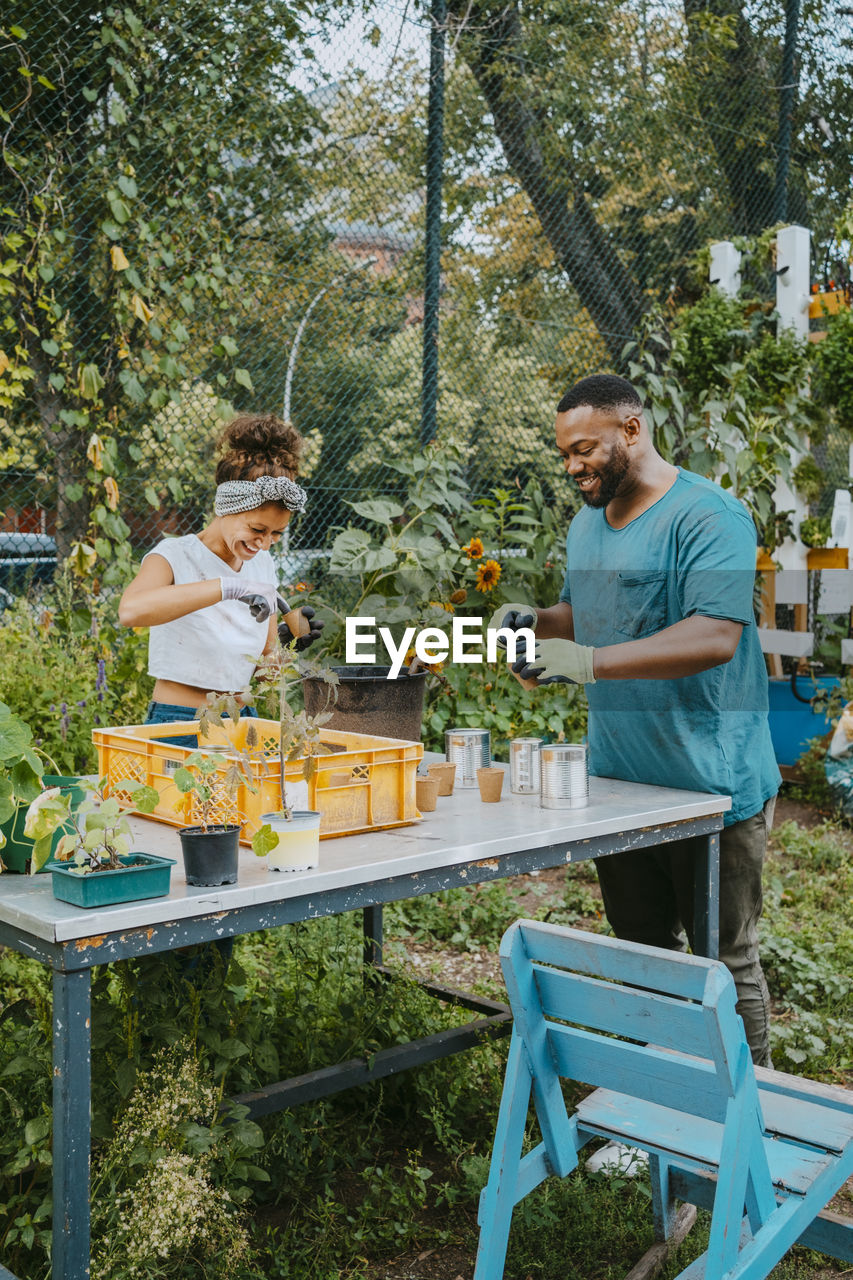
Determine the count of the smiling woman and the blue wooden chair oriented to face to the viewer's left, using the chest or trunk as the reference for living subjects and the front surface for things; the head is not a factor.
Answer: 0

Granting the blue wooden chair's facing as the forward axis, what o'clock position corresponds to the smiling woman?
The smiling woman is roughly at 9 o'clock from the blue wooden chair.

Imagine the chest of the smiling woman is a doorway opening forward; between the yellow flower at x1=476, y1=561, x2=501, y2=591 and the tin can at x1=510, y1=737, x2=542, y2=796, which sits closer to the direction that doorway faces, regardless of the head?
the tin can

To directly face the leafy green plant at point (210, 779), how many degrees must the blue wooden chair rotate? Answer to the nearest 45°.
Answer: approximately 135° to its left

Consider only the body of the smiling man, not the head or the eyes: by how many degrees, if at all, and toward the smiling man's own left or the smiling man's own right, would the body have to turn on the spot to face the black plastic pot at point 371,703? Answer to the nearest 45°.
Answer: approximately 45° to the smiling man's own right

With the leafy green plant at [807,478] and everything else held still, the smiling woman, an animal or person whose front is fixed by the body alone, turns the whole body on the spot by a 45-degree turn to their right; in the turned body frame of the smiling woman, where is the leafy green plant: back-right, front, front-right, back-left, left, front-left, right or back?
back-left

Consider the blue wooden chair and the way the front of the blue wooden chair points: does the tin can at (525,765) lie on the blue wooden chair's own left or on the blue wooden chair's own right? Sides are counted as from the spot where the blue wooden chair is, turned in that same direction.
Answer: on the blue wooden chair's own left

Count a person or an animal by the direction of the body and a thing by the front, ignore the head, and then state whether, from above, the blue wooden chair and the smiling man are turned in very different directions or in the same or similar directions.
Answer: very different directions

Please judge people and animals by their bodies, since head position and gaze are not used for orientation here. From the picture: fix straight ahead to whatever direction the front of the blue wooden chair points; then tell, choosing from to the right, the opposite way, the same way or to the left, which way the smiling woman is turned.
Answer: to the right

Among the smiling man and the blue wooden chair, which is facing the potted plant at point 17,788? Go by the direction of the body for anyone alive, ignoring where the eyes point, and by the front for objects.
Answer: the smiling man
